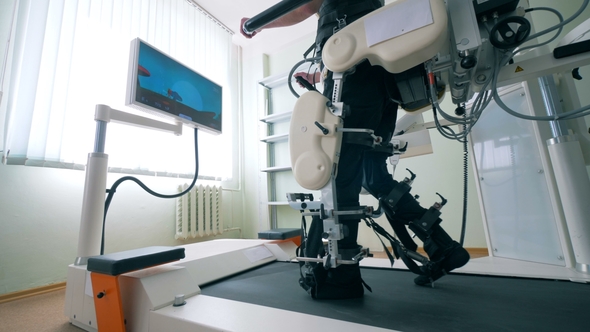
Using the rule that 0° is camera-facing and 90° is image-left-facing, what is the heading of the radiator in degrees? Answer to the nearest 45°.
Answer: approximately 315°
